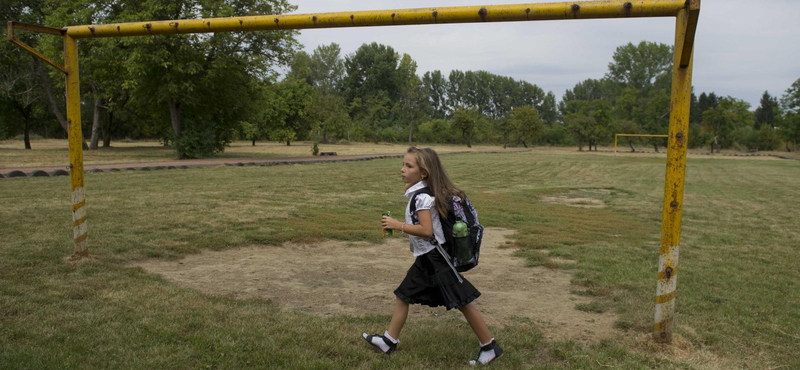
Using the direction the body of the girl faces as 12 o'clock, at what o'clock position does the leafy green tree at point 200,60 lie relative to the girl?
The leafy green tree is roughly at 2 o'clock from the girl.

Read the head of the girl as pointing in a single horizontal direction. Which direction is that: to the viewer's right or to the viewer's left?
to the viewer's left

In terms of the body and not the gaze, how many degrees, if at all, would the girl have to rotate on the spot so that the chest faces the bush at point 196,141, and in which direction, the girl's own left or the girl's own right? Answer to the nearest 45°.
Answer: approximately 45° to the girl's own right

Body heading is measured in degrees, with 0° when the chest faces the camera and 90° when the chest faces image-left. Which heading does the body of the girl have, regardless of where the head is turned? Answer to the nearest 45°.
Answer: approximately 90°

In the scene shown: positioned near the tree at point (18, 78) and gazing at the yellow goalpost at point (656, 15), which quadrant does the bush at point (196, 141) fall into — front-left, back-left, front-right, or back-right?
front-left

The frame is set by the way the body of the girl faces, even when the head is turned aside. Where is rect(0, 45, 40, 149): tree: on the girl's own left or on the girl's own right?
on the girl's own right
